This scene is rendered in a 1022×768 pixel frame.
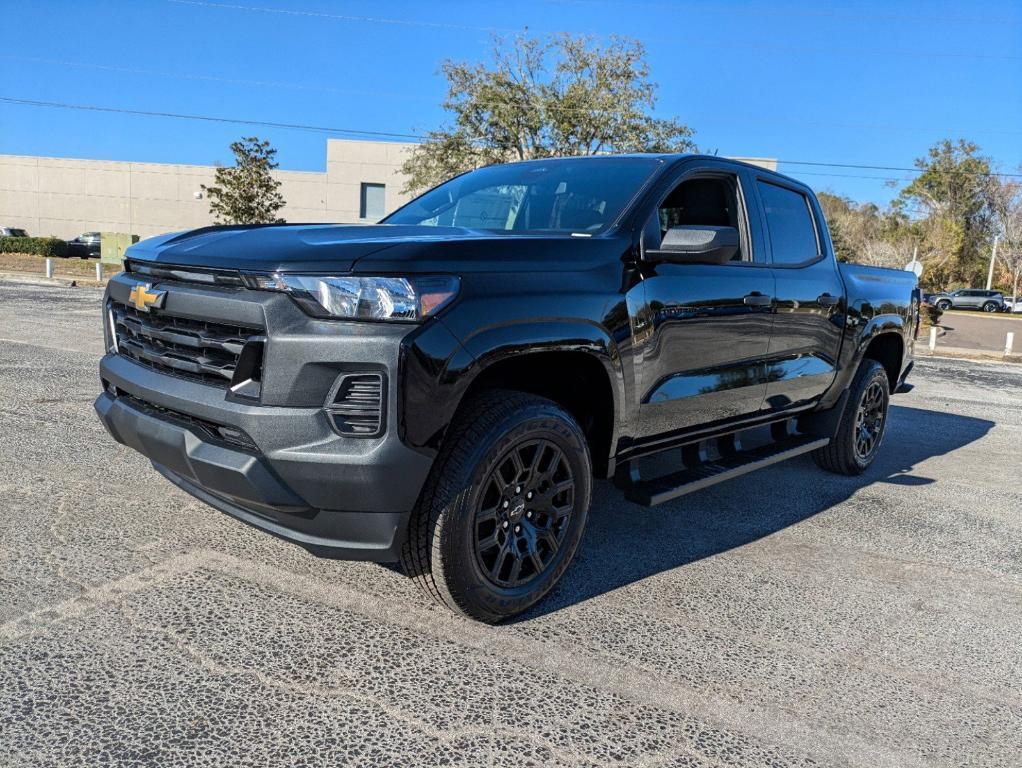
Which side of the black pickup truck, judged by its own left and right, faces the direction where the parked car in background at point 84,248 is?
right

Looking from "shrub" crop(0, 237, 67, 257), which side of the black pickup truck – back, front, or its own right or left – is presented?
right

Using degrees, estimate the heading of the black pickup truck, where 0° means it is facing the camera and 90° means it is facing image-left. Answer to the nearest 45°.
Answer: approximately 45°
